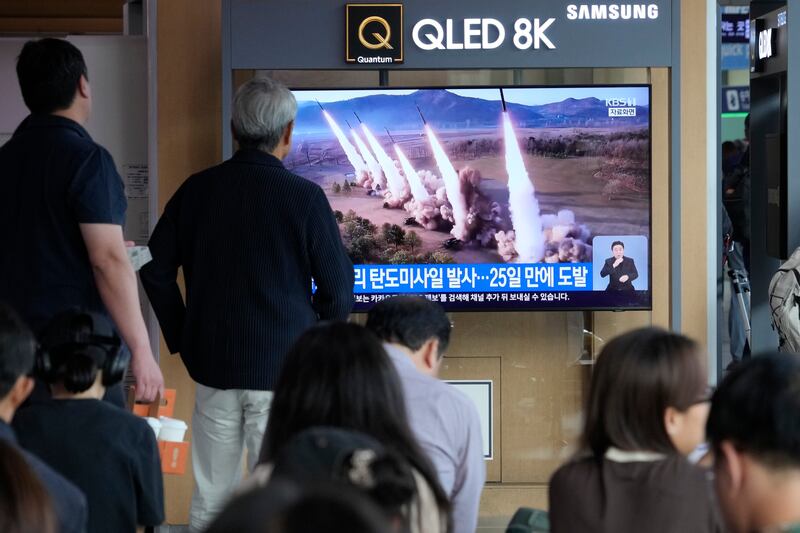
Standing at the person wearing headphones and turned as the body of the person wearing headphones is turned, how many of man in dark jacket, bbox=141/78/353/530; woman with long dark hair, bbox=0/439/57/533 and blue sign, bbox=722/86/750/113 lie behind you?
1

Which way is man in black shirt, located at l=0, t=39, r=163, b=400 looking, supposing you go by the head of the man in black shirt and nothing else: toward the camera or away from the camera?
away from the camera

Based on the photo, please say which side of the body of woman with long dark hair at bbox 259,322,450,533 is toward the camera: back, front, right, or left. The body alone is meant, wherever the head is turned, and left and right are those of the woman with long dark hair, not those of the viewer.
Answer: back

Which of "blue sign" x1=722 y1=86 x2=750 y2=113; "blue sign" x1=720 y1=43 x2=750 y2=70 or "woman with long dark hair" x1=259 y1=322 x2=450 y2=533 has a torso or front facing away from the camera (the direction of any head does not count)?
the woman with long dark hair

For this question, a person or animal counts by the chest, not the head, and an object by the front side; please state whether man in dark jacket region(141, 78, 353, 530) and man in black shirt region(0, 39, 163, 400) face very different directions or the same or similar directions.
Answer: same or similar directions

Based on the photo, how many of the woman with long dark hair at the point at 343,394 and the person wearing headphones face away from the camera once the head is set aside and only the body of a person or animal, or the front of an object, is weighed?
2

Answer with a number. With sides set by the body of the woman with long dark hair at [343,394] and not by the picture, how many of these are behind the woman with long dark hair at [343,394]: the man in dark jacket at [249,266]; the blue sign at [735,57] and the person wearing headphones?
0

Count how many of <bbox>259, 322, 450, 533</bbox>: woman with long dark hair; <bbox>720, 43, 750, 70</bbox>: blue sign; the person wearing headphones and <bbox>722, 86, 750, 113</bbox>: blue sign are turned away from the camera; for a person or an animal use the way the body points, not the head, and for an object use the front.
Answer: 2

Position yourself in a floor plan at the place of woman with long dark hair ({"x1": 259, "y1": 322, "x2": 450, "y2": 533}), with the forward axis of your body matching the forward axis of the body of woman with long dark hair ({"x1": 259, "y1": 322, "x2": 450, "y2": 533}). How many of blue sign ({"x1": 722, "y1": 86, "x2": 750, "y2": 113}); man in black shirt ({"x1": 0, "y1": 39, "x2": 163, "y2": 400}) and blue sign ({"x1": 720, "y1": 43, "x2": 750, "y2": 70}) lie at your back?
0

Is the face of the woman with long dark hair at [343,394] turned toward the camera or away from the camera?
away from the camera

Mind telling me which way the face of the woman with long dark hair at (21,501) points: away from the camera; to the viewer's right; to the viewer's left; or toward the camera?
away from the camera

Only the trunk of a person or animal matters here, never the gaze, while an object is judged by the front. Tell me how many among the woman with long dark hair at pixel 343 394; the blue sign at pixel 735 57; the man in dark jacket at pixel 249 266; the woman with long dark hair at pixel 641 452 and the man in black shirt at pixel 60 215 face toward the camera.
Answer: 1

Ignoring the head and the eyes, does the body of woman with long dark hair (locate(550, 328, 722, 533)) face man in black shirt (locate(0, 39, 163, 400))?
no

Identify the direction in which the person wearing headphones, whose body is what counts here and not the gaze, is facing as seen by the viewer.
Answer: away from the camera

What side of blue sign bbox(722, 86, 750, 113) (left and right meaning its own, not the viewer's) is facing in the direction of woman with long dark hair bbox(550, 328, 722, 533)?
front

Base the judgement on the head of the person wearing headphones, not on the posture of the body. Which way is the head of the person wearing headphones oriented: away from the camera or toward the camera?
away from the camera

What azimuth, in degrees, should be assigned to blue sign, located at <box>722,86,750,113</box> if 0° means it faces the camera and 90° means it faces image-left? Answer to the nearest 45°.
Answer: approximately 0°

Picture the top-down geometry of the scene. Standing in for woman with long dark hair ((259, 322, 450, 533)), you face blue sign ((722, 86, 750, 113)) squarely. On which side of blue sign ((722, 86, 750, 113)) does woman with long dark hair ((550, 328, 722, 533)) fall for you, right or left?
right

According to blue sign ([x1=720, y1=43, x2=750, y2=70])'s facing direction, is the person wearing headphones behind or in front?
in front
